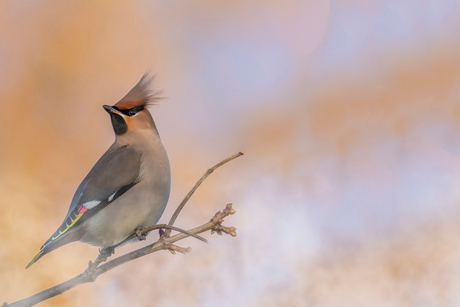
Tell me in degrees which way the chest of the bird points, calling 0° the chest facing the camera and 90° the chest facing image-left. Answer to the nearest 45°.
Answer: approximately 270°
